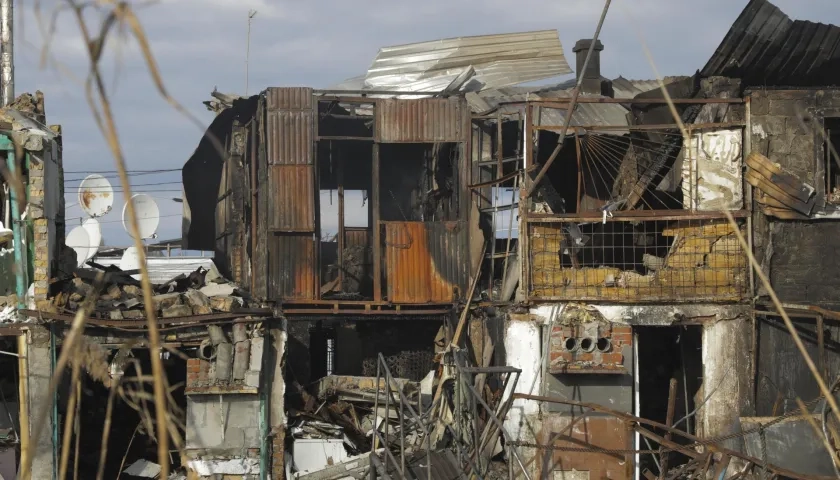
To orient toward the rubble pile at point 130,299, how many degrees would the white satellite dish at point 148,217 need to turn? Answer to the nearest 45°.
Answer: approximately 45° to its right

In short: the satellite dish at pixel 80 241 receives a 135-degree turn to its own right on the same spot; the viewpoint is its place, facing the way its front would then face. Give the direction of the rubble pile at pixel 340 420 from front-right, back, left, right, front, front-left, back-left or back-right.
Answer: back-right

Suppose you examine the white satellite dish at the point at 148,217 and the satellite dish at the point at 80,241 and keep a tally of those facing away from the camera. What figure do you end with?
0

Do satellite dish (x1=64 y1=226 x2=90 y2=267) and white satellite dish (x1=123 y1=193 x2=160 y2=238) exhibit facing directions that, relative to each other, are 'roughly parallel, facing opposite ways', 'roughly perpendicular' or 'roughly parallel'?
roughly parallel

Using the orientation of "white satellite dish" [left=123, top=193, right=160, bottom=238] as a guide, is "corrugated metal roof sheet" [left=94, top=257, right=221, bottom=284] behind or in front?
behind

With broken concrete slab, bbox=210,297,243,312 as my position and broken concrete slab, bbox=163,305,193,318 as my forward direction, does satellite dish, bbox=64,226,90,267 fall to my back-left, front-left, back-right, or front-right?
front-right

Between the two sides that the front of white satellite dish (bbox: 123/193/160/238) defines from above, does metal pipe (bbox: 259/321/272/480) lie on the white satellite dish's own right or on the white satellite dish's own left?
on the white satellite dish's own left

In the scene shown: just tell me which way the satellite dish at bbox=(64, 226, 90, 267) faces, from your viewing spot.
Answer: facing the viewer and to the left of the viewer
